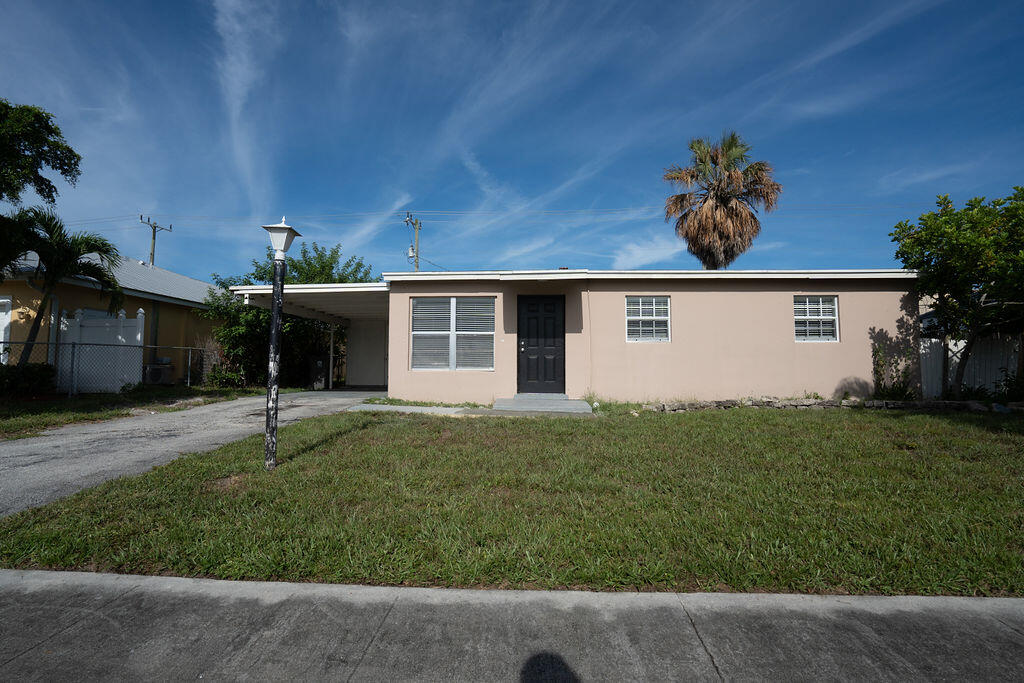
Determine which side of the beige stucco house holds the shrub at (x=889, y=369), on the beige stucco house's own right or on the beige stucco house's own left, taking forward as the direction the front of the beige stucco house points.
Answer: on the beige stucco house's own left

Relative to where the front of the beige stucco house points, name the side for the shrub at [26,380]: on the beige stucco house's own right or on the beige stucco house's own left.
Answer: on the beige stucco house's own right

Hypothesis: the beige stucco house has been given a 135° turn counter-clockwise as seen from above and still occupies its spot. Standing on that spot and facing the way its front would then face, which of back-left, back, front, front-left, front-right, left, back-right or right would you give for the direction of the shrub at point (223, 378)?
back-left

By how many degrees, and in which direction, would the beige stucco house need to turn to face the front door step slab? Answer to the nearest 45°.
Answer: approximately 45° to its right

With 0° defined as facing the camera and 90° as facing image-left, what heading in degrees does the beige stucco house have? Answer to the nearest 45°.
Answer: approximately 0°

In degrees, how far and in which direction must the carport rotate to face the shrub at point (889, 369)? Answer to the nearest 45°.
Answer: approximately 45° to its left

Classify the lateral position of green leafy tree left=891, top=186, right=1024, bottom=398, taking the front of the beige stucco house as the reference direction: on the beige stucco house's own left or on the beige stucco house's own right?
on the beige stucco house's own left

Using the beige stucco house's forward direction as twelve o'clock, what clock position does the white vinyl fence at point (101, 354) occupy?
The white vinyl fence is roughly at 3 o'clock from the beige stucco house.

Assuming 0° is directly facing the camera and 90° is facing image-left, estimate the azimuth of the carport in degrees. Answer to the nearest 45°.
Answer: approximately 0°

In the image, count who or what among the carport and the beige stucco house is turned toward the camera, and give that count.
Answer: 2

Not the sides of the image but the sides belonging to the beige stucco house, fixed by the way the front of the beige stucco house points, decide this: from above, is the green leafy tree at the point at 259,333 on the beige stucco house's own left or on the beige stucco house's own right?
on the beige stucco house's own right
